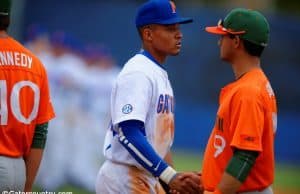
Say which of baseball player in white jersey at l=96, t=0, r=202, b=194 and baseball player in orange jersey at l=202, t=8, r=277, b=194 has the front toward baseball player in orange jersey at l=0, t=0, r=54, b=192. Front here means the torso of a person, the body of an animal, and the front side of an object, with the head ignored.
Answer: baseball player in orange jersey at l=202, t=8, r=277, b=194

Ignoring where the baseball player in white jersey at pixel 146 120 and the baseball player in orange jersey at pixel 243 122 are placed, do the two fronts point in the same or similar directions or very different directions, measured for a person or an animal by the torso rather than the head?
very different directions

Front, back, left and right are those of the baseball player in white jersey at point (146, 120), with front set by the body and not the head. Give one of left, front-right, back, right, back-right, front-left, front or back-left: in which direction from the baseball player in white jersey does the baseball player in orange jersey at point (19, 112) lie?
back

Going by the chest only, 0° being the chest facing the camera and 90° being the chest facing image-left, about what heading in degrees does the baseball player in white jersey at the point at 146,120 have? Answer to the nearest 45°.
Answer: approximately 270°

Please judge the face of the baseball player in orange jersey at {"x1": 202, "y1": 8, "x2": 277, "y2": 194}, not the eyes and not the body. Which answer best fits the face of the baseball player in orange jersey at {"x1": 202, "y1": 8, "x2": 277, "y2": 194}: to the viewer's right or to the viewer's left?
to the viewer's left

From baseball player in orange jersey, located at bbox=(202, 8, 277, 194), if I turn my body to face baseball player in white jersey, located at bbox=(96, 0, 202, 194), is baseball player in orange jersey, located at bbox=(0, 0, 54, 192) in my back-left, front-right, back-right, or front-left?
front-left

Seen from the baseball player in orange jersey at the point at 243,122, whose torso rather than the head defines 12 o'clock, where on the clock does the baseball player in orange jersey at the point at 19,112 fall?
the baseball player in orange jersey at the point at 19,112 is roughly at 12 o'clock from the baseball player in orange jersey at the point at 243,122.

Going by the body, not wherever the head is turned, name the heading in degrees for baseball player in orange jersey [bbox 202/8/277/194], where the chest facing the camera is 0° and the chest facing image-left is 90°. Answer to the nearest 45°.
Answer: approximately 90°

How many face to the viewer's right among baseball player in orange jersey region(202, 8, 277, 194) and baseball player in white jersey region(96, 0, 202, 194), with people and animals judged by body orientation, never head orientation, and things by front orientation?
1

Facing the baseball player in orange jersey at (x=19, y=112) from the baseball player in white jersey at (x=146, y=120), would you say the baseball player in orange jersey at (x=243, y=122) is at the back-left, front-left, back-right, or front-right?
back-left
